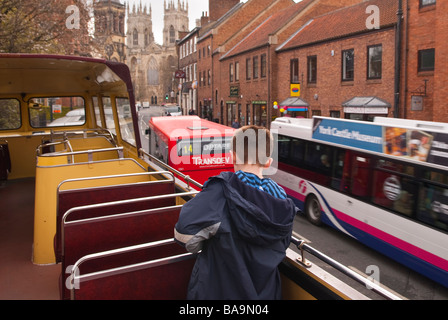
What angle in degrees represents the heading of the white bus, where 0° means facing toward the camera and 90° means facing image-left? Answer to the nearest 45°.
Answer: approximately 315°

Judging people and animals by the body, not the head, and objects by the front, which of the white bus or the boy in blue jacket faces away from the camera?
the boy in blue jacket

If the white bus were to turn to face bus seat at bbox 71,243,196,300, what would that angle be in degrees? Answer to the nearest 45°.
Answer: approximately 45° to its right

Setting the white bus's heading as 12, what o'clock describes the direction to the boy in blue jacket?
The boy in blue jacket is roughly at 2 o'clock from the white bus.

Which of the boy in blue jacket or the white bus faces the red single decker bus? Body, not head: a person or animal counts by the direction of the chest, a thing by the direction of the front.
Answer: the boy in blue jacket

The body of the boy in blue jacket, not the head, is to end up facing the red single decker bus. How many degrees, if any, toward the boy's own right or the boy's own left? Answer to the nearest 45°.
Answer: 0° — they already face it

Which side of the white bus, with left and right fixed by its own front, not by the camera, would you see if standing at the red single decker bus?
back

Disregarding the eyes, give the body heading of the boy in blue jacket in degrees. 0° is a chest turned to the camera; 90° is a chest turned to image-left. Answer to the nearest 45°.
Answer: approximately 180°

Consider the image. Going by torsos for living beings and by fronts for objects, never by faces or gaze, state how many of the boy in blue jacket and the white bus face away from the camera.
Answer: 1
